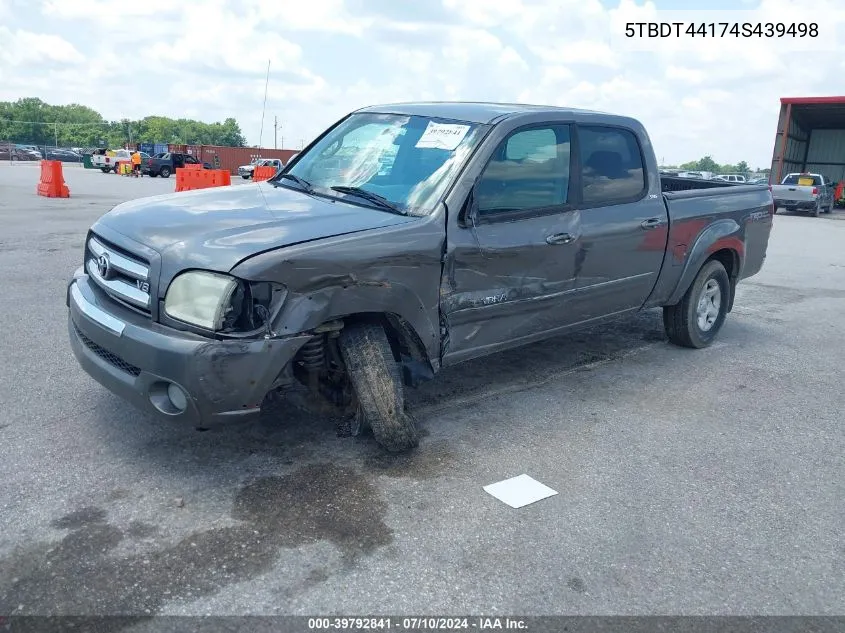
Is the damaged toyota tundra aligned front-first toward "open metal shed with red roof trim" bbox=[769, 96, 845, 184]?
no

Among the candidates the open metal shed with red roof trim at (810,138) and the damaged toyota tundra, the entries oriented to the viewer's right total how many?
0

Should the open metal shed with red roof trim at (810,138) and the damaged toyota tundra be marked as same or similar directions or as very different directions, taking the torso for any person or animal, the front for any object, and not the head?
same or similar directions

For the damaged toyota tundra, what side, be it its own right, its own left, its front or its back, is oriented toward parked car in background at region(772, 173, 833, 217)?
back

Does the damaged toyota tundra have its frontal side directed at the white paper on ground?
no

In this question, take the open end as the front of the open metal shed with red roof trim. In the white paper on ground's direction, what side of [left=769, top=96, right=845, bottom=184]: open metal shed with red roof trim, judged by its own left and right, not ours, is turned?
front

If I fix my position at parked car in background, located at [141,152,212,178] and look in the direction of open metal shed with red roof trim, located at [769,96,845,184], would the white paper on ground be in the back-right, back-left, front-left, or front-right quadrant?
front-right

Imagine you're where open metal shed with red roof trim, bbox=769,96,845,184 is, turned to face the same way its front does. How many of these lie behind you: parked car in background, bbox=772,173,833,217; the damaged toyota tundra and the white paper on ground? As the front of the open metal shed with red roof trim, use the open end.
0

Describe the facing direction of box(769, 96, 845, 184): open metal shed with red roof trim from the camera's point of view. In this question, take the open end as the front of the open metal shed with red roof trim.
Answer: facing the viewer

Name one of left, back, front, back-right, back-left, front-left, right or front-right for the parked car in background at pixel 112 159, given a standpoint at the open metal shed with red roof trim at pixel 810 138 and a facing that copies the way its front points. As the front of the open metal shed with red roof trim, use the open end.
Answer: right

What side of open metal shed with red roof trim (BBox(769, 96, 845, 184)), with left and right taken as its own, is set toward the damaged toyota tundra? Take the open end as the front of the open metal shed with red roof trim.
front

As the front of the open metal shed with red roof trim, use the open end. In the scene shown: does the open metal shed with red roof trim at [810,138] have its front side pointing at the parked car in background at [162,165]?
no

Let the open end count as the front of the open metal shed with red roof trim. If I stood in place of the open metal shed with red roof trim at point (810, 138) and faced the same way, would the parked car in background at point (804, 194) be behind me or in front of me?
in front

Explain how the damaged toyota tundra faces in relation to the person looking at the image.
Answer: facing the viewer and to the left of the viewer

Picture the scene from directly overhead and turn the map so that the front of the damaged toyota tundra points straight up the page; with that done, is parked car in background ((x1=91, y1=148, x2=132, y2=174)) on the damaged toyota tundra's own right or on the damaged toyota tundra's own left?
on the damaged toyota tundra's own right
